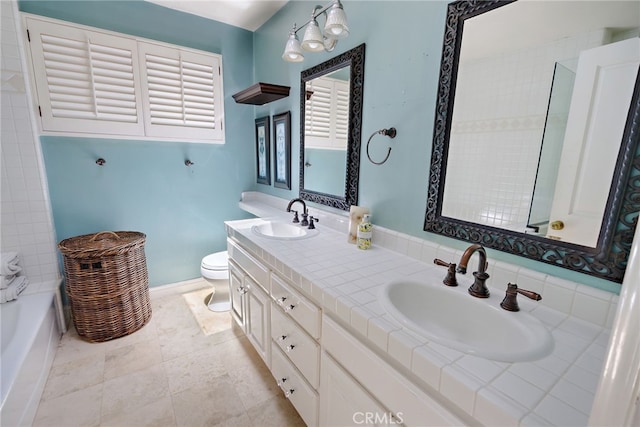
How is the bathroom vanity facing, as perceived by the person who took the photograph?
facing the viewer and to the left of the viewer

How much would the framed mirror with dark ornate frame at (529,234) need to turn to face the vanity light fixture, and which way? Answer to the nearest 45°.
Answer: approximately 45° to its right

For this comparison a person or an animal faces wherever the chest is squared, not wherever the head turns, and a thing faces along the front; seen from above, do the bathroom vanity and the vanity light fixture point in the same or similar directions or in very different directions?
same or similar directions

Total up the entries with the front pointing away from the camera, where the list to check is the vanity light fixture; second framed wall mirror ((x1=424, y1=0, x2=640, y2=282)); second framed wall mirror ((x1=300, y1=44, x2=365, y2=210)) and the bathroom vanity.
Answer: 0

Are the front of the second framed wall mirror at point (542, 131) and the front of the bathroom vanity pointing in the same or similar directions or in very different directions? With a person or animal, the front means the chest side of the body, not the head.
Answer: same or similar directions

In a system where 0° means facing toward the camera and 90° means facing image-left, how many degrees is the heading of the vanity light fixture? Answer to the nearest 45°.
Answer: approximately 45°

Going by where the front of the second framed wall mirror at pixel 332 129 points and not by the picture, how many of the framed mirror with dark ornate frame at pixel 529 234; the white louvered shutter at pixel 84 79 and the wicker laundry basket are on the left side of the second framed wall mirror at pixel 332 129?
1

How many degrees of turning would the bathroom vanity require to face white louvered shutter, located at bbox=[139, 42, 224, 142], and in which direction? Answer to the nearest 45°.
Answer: approximately 90° to its right

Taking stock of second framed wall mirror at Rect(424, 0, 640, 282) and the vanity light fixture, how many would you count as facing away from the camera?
0

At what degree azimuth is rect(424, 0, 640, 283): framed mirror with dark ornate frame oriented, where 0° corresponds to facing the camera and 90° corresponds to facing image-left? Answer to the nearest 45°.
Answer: approximately 45°

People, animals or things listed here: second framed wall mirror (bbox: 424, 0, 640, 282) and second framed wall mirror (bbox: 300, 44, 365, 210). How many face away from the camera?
0

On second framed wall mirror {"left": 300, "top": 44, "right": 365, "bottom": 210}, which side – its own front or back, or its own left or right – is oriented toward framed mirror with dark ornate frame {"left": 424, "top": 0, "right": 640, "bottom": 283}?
left

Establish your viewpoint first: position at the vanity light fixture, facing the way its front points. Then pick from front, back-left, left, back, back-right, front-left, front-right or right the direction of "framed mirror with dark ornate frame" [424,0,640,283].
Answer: left
